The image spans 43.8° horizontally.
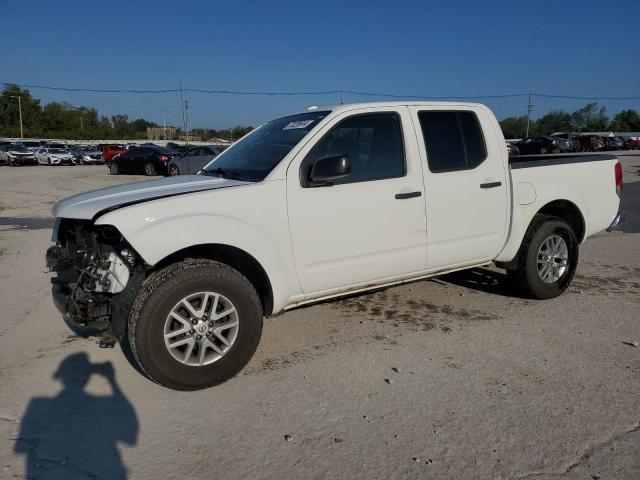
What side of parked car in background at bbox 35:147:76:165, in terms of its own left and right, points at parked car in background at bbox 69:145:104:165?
left

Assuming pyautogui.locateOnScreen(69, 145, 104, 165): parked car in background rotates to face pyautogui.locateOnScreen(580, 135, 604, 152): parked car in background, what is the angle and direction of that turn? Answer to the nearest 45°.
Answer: approximately 45° to its left

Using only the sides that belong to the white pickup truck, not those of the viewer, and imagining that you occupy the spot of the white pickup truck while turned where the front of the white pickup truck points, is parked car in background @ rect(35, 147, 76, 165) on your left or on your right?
on your right

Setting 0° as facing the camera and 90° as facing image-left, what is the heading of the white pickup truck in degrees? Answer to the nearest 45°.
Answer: approximately 45°

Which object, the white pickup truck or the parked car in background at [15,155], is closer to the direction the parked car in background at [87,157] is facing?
the white pickup truck

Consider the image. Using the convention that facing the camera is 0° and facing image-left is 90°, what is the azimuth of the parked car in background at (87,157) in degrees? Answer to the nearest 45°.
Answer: approximately 315°

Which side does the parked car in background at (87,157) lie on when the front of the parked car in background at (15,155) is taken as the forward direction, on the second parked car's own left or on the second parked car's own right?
on the second parked car's own left
